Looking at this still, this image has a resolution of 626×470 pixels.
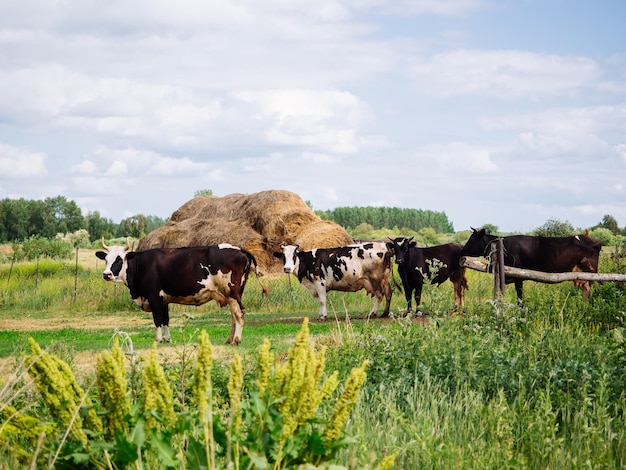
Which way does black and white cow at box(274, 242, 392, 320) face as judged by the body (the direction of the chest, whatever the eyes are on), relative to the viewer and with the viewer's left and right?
facing to the left of the viewer

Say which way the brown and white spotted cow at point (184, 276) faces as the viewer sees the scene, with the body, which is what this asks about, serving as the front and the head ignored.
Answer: to the viewer's left

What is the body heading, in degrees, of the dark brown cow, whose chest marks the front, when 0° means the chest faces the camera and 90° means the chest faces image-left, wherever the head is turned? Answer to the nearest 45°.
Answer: approximately 90°

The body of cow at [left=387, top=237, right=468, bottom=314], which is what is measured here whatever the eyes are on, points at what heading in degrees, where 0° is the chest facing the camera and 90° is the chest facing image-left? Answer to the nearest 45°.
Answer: approximately 45°

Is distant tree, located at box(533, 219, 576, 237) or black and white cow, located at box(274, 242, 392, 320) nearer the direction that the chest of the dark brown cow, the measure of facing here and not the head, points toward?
the black and white cow

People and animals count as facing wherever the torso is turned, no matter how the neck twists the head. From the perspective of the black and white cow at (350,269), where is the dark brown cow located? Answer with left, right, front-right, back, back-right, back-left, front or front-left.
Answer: back

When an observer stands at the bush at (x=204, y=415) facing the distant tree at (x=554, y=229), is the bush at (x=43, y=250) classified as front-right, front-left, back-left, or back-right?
front-left

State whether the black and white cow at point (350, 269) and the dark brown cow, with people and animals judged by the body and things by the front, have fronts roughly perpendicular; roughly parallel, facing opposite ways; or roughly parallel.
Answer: roughly parallel

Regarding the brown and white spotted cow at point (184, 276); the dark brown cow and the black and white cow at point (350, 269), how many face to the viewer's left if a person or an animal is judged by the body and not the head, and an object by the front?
3

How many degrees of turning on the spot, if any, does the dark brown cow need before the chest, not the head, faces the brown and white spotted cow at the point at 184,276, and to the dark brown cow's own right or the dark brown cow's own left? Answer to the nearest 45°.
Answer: approximately 45° to the dark brown cow's own left

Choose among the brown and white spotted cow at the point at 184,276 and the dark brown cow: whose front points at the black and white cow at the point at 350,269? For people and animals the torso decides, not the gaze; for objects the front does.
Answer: the dark brown cow

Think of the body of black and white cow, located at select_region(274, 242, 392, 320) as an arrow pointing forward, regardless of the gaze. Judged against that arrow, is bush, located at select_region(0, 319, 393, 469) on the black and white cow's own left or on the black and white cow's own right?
on the black and white cow's own left

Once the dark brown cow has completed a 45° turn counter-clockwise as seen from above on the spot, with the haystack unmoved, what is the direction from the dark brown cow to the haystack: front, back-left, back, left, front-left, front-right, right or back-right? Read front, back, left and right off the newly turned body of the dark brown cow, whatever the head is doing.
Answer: right

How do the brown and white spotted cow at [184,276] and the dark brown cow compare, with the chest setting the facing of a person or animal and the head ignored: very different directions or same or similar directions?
same or similar directions

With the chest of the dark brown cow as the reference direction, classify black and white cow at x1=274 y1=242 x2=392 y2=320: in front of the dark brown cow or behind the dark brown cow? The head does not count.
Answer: in front

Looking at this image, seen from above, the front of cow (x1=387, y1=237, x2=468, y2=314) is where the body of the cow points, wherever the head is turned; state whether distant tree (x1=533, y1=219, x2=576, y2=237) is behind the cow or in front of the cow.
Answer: behind

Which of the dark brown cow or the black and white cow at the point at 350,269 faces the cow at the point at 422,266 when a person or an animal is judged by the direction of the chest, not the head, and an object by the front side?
the dark brown cow

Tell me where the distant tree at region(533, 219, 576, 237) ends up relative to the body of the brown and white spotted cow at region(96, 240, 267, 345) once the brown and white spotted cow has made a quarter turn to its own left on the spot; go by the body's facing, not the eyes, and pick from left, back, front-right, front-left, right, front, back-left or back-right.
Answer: back-left

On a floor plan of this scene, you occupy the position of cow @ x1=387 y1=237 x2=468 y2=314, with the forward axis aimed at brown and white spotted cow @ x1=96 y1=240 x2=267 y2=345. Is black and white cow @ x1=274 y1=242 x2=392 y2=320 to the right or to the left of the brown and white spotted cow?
right

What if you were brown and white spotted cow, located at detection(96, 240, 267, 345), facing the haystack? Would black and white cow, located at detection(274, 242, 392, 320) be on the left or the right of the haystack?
right
